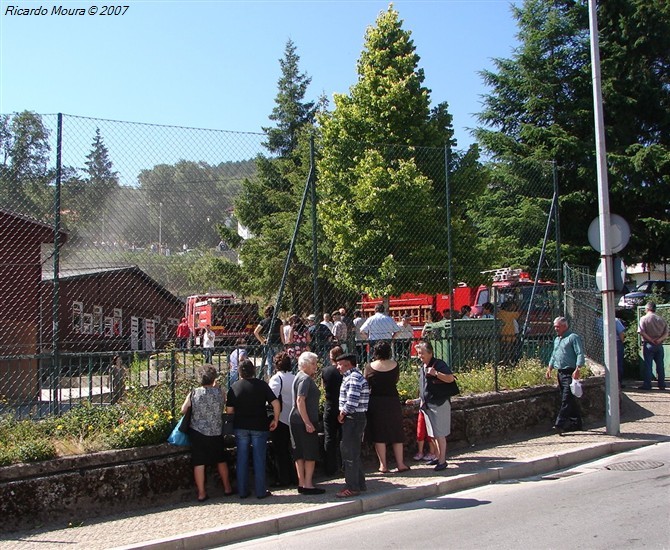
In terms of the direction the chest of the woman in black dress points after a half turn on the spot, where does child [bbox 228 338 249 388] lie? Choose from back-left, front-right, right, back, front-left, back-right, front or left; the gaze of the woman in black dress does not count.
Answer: right

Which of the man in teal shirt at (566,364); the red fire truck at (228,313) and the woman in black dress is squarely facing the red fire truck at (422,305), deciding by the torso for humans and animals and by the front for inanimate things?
the woman in black dress

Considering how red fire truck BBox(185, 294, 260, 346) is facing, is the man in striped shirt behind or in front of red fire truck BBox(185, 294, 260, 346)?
in front

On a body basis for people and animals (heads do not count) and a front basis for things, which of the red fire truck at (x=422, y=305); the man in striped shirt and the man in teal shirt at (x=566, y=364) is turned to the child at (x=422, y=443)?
the man in teal shirt

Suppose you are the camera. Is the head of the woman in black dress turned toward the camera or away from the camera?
away from the camera

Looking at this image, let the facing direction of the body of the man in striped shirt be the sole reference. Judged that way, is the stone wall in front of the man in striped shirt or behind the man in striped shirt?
in front

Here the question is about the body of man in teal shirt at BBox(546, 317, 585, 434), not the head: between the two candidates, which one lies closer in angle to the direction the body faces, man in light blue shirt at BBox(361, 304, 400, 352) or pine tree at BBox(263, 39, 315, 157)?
the man in light blue shirt

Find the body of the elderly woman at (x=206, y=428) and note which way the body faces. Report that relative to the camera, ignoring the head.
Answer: away from the camera

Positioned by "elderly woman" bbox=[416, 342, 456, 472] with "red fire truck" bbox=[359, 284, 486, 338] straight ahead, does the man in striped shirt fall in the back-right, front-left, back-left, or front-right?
back-left

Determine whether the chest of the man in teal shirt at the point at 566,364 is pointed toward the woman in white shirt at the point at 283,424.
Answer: yes

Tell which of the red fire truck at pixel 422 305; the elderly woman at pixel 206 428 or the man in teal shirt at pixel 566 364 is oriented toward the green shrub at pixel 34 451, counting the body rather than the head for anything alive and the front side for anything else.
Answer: the man in teal shirt
